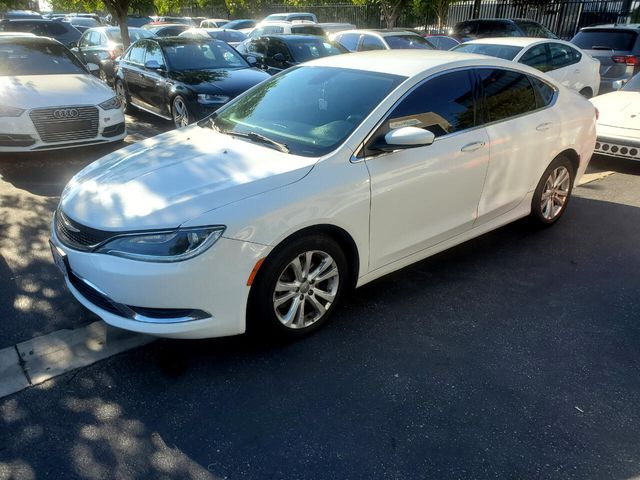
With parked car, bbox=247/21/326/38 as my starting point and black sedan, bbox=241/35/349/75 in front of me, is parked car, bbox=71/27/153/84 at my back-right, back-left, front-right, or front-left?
front-right

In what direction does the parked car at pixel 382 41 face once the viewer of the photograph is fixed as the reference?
facing the viewer and to the right of the viewer

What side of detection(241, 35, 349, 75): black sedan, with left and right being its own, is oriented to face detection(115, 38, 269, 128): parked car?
right

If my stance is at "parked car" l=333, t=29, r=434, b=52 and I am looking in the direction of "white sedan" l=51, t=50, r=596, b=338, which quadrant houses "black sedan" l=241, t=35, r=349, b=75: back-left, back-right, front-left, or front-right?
front-right

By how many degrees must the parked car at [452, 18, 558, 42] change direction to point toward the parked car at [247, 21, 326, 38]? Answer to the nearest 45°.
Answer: approximately 90° to its right

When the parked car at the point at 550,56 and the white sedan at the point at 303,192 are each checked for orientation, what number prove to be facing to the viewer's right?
0

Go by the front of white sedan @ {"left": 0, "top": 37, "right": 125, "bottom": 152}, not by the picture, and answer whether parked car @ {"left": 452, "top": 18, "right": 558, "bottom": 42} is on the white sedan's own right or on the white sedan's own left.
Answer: on the white sedan's own left

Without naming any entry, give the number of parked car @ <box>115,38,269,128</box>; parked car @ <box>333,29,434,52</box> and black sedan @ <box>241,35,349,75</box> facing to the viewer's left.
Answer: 0

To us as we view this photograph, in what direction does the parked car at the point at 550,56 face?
facing the viewer and to the left of the viewer

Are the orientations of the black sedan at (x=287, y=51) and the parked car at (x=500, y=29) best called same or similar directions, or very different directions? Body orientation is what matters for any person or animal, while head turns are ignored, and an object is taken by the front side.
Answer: same or similar directions

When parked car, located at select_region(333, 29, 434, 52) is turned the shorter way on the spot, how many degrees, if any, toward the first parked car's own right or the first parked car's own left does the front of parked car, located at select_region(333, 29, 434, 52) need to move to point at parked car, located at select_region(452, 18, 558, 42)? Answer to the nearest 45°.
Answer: approximately 90° to the first parked car's own left

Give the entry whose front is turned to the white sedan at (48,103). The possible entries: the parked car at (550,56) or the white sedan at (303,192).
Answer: the parked car
